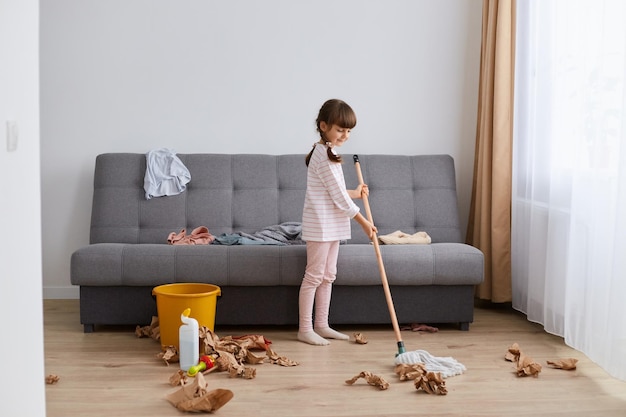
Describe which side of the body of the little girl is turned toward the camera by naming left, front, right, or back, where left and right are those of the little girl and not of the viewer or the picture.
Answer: right

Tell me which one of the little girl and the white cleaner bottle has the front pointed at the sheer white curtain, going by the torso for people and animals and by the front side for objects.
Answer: the little girl

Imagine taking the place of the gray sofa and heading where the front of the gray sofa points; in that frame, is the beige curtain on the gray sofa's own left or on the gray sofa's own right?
on the gray sofa's own left

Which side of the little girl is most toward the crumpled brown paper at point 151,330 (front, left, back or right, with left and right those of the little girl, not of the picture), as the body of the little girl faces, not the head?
back

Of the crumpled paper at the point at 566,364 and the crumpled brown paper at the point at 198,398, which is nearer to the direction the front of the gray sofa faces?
the crumpled brown paper
